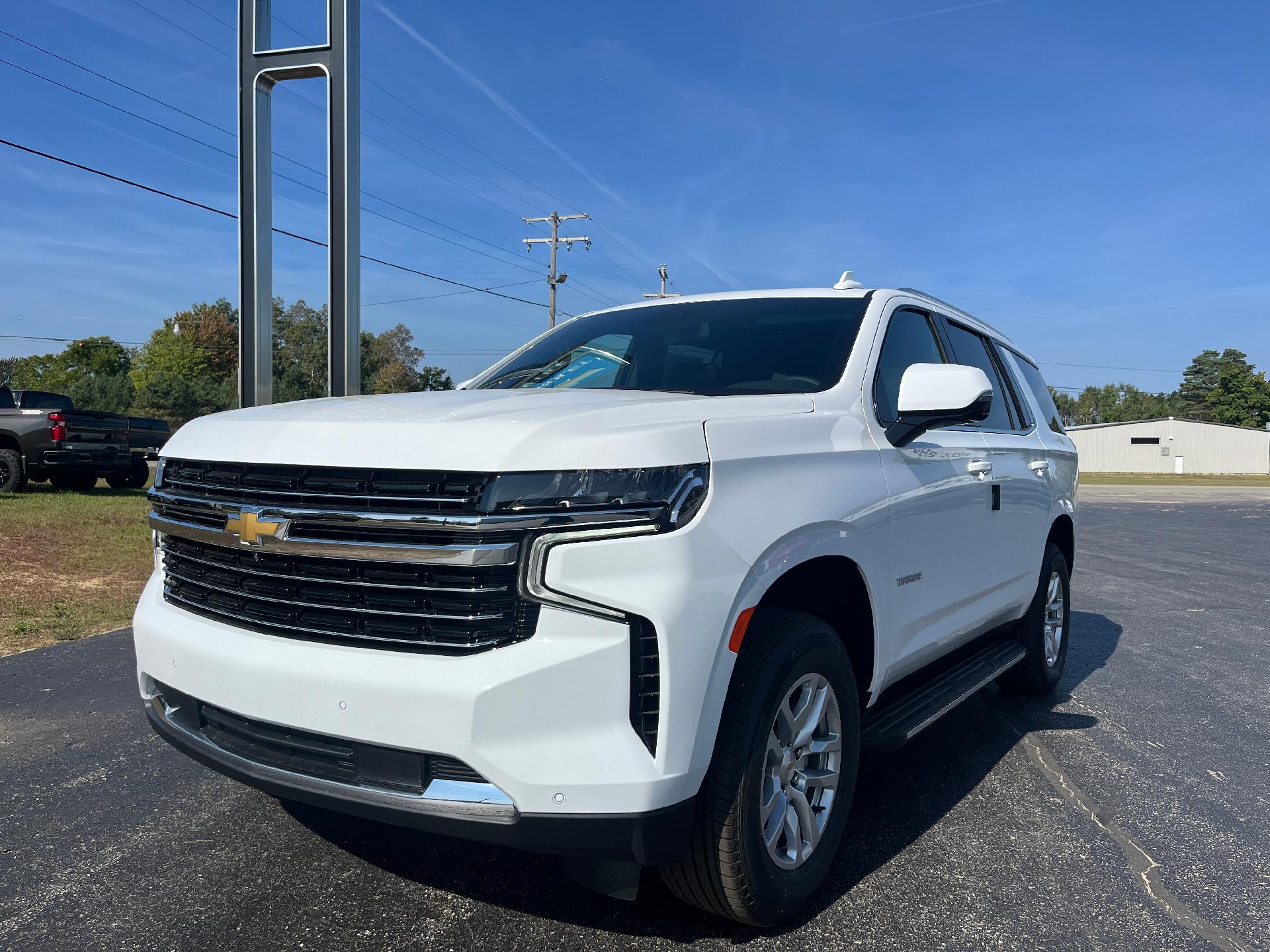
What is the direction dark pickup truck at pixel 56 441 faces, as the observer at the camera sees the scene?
facing away from the viewer and to the left of the viewer

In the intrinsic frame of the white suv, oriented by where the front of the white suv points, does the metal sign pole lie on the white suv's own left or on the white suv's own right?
on the white suv's own right

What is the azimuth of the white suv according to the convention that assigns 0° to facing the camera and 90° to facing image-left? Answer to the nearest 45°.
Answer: approximately 45°

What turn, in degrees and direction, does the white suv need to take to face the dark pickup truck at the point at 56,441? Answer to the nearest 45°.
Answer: approximately 90° to its right

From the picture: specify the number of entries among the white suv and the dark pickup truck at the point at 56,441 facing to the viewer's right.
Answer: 0

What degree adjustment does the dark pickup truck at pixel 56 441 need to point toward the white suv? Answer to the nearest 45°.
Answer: approximately 135° to its left
